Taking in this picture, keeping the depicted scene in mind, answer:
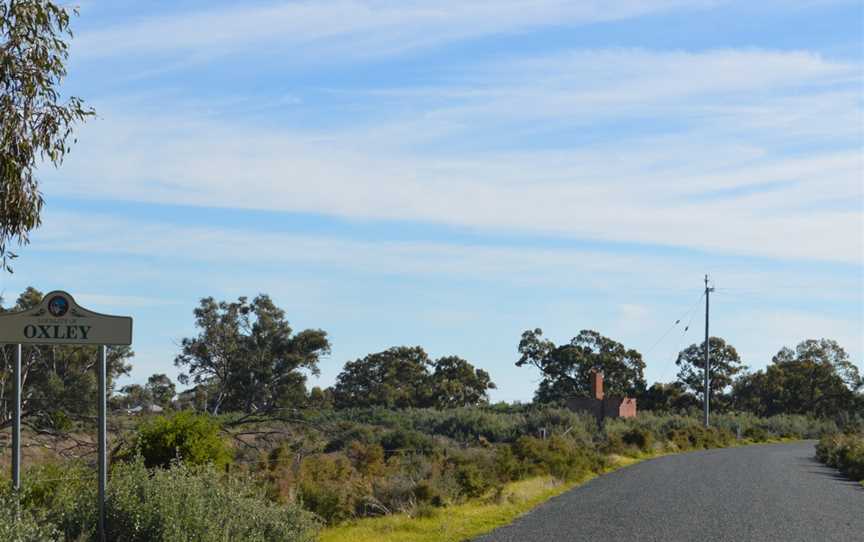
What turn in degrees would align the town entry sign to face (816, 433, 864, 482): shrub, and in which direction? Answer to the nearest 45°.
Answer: approximately 135° to its left

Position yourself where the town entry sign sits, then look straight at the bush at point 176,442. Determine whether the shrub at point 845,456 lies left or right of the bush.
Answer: right

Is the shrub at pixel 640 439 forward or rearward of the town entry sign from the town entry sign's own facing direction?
rearward

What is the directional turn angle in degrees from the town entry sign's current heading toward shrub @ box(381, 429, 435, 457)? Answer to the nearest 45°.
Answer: approximately 135° to its left

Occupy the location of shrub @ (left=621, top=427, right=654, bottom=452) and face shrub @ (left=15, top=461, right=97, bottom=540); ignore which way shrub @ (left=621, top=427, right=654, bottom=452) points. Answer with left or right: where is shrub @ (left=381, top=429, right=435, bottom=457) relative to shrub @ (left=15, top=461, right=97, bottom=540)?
right

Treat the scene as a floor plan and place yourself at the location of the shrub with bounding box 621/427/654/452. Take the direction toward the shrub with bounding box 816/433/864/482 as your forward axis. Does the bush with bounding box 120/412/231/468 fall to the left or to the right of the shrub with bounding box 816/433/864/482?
right

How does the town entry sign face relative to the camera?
toward the camera

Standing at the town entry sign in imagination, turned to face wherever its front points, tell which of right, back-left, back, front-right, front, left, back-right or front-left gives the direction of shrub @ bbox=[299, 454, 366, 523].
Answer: back-left
